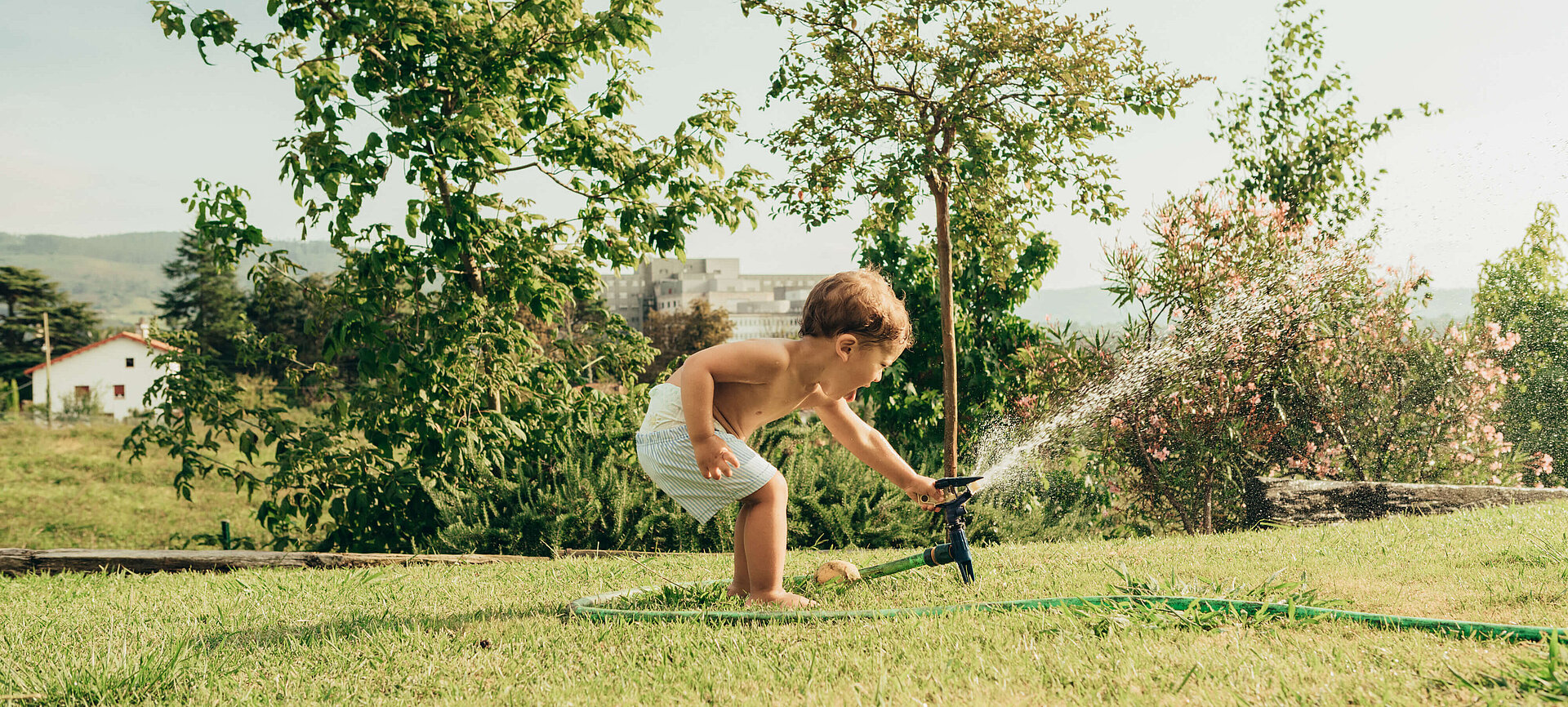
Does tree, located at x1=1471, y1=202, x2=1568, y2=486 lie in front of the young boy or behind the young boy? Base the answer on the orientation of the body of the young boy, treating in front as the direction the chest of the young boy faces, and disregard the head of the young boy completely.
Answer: in front

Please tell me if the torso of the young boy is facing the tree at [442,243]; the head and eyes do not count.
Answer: no

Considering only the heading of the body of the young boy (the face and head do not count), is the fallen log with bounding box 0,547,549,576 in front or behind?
behind

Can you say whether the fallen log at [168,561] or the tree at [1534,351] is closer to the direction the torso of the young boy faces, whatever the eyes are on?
the tree

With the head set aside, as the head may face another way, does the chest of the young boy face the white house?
no

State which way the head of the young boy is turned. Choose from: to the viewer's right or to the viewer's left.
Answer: to the viewer's right

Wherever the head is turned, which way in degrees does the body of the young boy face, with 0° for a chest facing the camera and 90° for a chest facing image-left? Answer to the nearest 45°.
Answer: approximately 270°

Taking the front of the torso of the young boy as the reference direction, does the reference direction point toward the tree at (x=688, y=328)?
no

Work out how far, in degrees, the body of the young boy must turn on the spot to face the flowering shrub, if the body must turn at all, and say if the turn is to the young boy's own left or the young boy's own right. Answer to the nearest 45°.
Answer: approximately 45° to the young boy's own left
